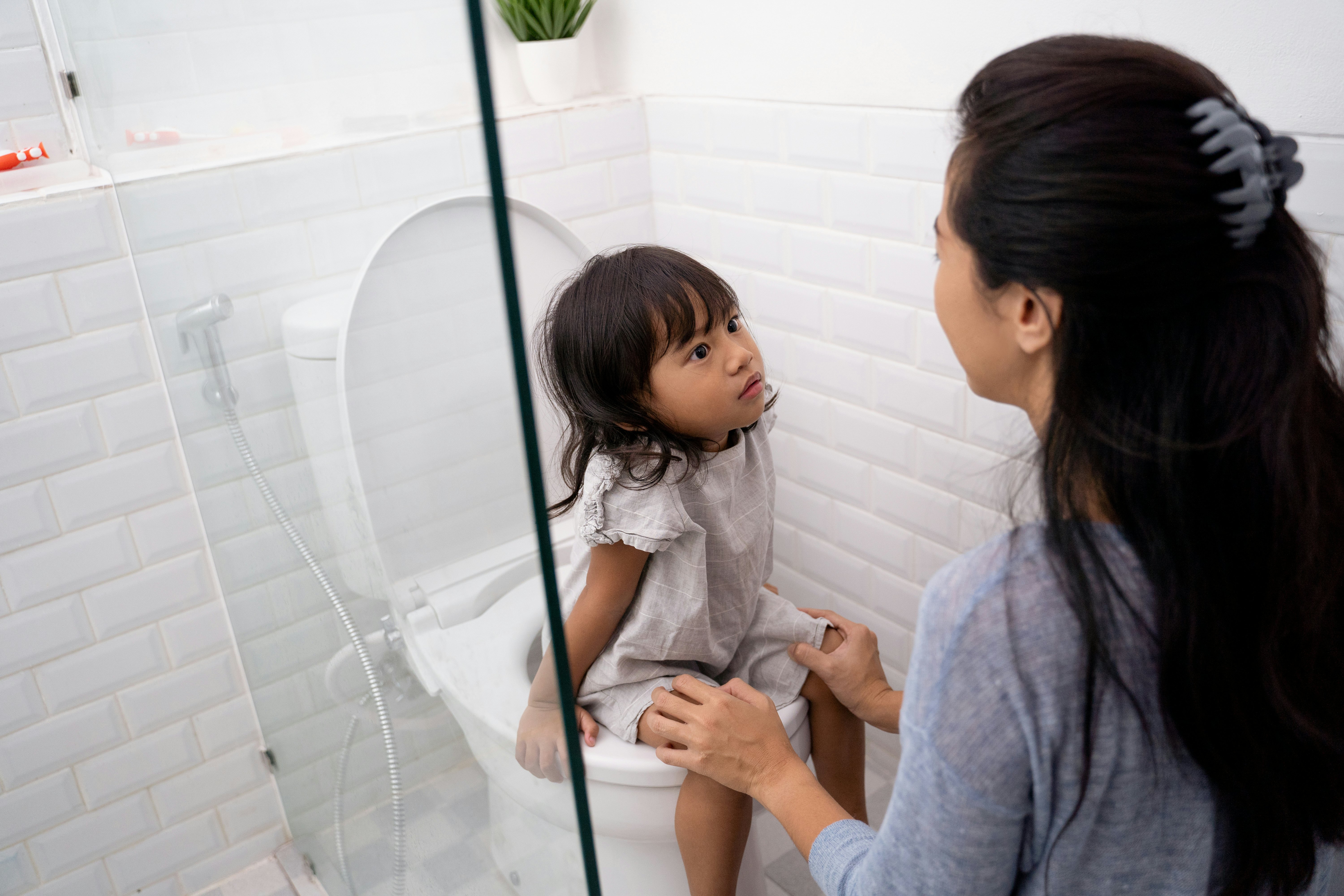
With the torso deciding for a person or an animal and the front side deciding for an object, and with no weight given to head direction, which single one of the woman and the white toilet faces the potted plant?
the woman

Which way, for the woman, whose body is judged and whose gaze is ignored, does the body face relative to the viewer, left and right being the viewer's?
facing away from the viewer and to the left of the viewer

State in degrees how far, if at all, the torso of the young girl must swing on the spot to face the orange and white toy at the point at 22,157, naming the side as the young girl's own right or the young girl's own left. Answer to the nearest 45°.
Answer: approximately 180°

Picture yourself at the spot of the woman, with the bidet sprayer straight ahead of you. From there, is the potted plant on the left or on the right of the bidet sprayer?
right

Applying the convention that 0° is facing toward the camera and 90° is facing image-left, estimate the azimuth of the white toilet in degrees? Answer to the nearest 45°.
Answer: approximately 315°

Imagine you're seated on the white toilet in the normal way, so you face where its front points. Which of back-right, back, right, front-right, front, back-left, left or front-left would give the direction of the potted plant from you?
back-left

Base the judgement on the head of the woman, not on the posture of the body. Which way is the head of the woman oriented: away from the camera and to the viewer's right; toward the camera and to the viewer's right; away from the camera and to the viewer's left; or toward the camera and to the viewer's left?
away from the camera and to the viewer's left

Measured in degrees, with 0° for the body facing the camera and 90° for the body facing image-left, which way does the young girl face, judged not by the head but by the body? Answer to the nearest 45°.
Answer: approximately 315°

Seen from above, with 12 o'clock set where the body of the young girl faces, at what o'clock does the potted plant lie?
The potted plant is roughly at 7 o'clock from the young girl.

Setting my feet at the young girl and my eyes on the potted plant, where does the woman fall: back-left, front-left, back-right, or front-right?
back-right
